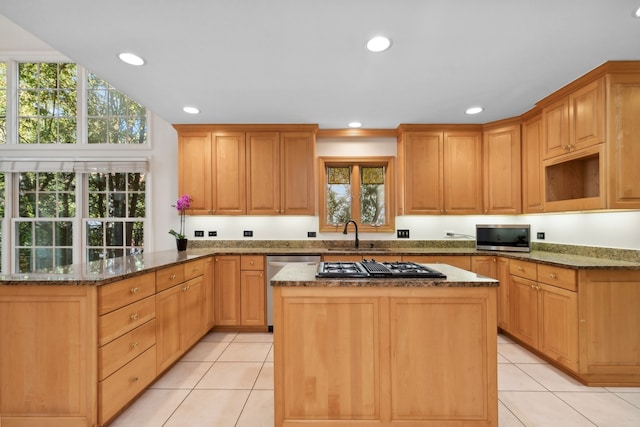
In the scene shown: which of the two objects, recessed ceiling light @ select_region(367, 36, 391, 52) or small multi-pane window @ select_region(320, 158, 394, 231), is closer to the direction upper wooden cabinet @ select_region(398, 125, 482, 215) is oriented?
the recessed ceiling light

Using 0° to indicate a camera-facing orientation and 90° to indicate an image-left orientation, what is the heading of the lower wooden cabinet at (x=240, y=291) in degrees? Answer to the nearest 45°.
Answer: approximately 0°

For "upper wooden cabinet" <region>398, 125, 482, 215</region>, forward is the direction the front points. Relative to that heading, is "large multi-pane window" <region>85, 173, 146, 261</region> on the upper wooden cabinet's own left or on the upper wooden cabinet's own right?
on the upper wooden cabinet's own right

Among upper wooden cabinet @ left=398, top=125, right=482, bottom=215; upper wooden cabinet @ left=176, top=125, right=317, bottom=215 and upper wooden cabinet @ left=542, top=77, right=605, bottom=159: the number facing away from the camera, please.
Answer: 0

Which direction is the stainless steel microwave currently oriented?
toward the camera

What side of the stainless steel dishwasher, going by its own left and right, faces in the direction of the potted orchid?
right

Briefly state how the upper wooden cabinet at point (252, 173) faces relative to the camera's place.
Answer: facing the viewer

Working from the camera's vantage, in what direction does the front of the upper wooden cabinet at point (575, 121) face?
facing the viewer and to the left of the viewer

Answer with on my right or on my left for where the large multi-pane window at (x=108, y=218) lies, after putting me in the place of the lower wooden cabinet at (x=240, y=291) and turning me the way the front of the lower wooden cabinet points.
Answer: on my right
